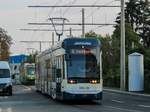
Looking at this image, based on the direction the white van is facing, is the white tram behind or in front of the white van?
in front

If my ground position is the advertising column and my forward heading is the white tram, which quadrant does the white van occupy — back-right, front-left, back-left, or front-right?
front-right

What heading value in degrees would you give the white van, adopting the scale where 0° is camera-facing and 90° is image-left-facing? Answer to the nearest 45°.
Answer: approximately 0°

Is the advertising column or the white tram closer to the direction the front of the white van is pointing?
the white tram

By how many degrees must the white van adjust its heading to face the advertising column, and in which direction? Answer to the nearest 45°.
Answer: approximately 90° to its left
